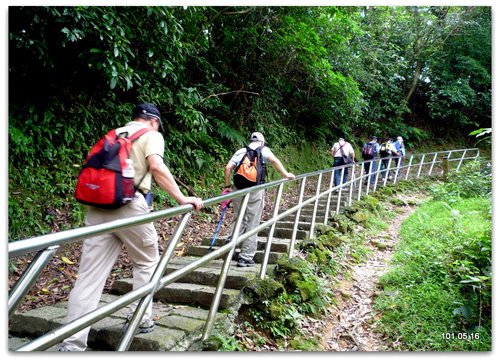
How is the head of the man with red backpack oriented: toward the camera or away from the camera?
away from the camera

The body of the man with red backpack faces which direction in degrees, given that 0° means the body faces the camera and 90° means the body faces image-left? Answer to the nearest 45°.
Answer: approximately 225°

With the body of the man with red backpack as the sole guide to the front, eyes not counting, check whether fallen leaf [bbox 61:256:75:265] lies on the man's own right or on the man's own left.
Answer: on the man's own left

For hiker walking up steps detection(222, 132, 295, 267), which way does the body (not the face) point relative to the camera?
away from the camera

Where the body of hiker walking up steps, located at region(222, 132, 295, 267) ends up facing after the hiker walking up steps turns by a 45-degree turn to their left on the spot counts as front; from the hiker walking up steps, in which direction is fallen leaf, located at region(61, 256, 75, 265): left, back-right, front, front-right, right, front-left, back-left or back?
front-left

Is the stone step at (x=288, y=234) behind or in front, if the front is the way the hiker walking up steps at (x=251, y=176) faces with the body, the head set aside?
in front
